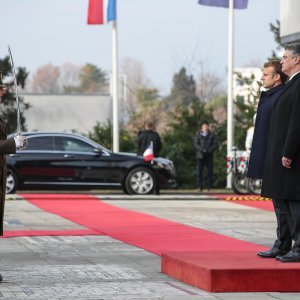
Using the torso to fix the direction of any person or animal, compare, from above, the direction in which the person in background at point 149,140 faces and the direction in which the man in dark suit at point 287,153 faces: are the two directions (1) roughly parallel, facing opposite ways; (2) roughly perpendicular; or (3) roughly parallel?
roughly perpendicular

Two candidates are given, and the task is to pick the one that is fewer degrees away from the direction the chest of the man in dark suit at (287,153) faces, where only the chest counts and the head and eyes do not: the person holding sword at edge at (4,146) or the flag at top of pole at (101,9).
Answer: the person holding sword at edge

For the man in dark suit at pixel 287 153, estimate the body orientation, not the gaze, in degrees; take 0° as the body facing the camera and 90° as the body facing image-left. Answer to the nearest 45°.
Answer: approximately 90°

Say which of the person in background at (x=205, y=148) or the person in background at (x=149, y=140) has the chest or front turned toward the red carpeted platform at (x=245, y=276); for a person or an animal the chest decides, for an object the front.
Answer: the person in background at (x=205, y=148)

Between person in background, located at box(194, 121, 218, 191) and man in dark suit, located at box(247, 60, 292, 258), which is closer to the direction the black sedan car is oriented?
the person in background

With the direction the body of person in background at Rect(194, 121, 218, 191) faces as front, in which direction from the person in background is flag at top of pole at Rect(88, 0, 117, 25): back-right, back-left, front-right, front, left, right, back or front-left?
back-right

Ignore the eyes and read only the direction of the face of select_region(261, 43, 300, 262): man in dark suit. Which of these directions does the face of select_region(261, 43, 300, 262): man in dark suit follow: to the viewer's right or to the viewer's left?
to the viewer's left

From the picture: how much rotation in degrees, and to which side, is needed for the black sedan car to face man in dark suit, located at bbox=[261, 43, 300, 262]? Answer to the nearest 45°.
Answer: approximately 90° to its right

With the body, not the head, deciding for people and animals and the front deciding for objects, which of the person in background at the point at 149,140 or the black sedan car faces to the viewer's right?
the black sedan car

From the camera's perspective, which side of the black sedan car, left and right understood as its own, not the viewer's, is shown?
right
